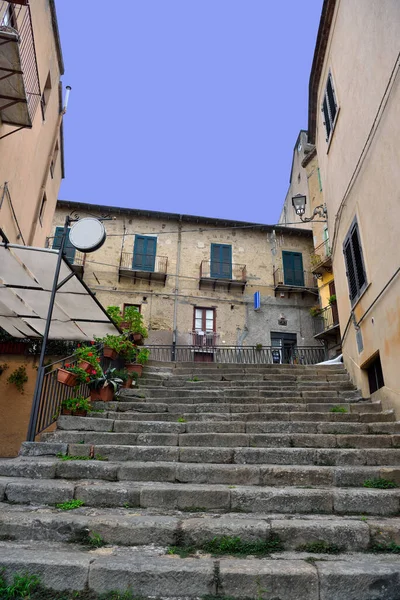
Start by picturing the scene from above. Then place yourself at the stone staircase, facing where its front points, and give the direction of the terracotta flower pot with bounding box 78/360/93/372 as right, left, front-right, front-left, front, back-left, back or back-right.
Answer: back-right

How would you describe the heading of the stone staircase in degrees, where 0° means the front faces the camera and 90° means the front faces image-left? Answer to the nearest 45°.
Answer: approximately 0°

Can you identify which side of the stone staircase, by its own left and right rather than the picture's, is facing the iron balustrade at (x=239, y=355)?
back

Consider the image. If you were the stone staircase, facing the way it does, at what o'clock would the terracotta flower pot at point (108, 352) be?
The terracotta flower pot is roughly at 5 o'clock from the stone staircase.

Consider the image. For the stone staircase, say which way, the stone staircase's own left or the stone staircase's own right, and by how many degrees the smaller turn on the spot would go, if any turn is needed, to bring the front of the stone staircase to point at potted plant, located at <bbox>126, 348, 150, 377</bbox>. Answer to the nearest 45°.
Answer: approximately 180°

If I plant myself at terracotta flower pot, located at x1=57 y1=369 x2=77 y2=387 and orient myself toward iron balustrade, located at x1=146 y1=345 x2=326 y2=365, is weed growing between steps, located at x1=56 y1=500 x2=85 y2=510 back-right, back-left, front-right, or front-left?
back-right

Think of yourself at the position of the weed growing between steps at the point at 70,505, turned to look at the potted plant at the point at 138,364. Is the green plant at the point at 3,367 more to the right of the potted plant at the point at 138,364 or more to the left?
left

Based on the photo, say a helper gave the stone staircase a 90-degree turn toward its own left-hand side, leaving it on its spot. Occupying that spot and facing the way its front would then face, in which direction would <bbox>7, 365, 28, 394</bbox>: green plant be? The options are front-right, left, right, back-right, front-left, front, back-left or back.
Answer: back-left
